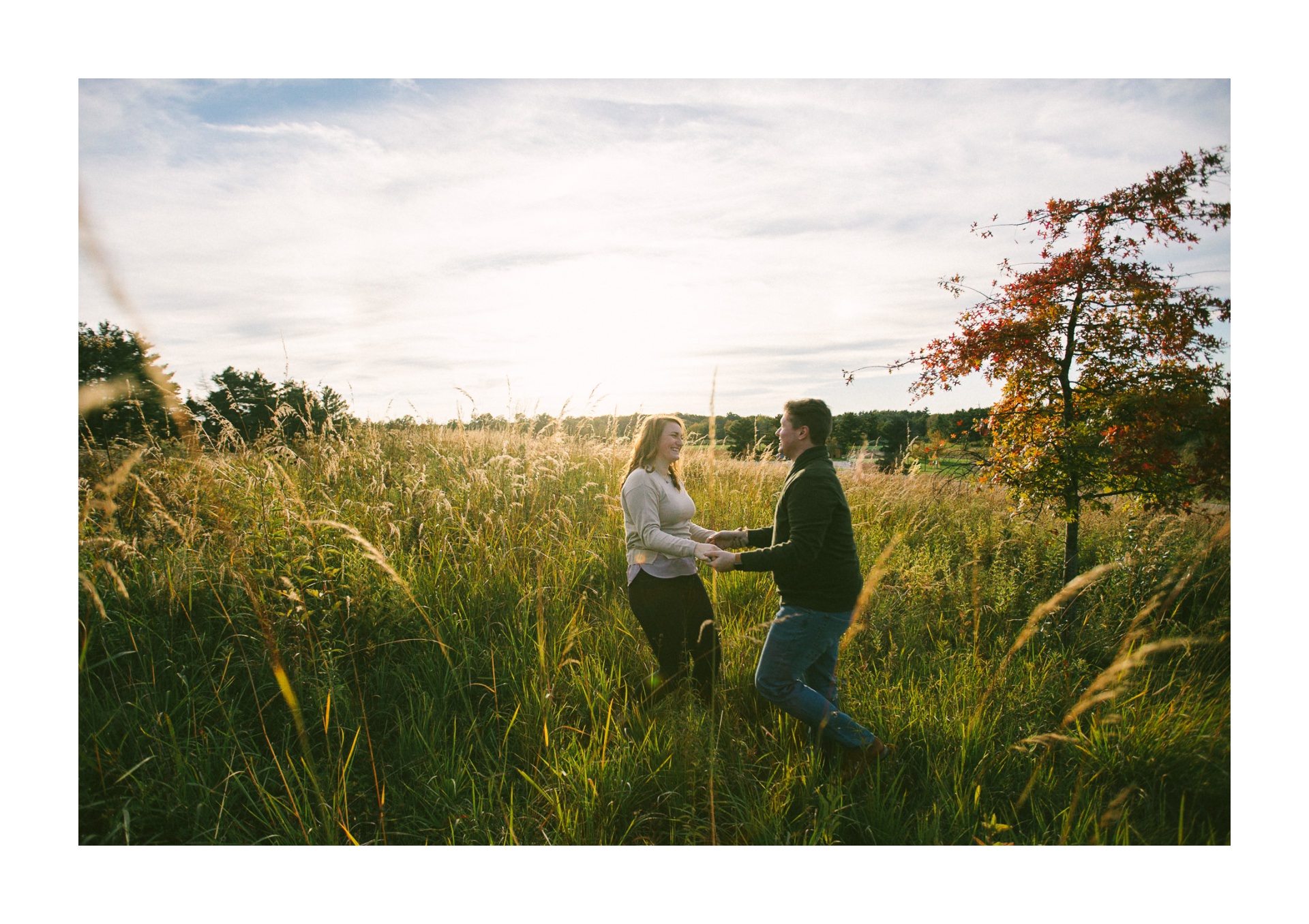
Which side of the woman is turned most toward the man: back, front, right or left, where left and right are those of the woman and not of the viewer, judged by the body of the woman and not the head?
front

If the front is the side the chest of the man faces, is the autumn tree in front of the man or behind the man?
behind

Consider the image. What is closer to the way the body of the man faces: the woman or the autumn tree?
the woman

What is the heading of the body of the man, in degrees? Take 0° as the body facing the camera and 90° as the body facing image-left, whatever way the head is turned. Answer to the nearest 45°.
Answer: approximately 90°

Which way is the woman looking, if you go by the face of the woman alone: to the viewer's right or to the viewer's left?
to the viewer's right

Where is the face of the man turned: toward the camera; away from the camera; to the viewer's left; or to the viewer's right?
to the viewer's left

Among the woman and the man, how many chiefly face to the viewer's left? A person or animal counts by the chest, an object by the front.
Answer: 1

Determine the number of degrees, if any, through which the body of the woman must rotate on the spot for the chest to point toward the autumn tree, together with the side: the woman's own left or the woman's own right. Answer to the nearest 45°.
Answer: approximately 45° to the woman's own left

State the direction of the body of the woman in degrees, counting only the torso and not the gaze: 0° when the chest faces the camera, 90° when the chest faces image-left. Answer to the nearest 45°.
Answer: approximately 315°

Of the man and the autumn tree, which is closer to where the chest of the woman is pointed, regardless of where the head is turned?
the man
